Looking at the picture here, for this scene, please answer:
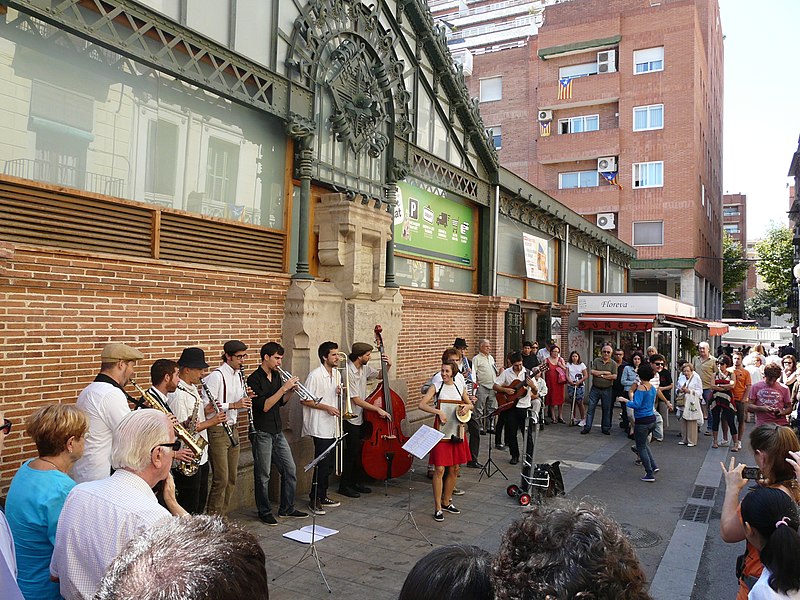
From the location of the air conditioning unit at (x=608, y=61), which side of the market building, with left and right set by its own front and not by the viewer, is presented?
left

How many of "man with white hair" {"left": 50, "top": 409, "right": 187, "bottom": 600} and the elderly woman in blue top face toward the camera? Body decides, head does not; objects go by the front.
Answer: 0

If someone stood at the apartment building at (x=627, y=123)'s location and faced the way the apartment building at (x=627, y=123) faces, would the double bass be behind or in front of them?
in front

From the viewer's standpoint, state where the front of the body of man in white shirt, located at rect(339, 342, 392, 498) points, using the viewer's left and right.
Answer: facing the viewer and to the right of the viewer

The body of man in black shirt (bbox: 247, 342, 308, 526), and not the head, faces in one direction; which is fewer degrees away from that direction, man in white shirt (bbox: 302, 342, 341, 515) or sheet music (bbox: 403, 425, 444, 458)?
the sheet music

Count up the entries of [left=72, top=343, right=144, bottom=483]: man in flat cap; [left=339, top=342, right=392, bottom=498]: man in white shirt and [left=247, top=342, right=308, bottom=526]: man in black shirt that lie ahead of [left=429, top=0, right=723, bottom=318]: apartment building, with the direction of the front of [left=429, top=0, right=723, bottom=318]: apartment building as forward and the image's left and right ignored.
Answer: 3

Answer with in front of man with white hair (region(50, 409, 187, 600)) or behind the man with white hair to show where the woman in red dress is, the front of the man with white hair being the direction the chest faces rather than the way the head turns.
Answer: in front

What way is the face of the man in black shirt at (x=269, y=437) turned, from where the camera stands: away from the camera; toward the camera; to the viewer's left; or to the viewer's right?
to the viewer's right

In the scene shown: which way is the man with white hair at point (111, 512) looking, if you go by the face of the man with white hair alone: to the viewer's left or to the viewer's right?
to the viewer's right

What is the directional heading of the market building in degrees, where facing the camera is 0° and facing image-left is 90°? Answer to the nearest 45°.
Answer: approximately 315°

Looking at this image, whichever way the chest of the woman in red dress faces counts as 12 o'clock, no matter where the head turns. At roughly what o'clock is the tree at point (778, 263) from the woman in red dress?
The tree is roughly at 7 o'clock from the woman in red dress.
